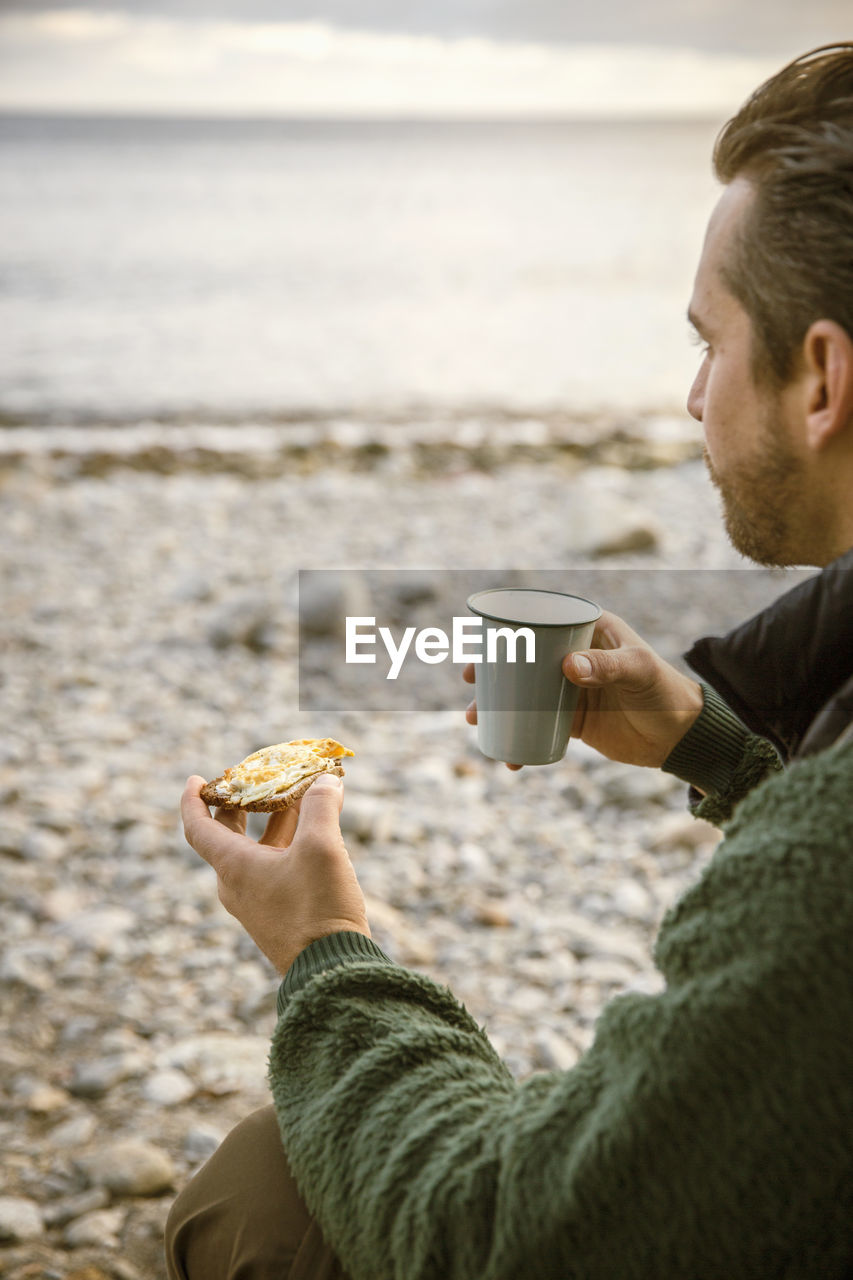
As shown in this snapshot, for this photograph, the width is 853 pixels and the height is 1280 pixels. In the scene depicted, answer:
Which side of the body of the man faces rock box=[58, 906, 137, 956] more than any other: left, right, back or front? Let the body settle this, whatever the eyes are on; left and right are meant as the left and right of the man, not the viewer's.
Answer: front

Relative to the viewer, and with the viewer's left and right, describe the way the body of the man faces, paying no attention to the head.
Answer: facing away from the viewer and to the left of the viewer

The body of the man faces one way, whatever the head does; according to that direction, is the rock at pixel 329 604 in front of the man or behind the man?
in front

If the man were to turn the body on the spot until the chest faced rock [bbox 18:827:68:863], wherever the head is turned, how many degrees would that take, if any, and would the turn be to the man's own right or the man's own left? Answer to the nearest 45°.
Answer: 0° — they already face it

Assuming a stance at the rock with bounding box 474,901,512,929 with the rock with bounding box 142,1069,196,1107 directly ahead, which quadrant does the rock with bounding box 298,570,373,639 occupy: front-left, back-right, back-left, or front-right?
back-right

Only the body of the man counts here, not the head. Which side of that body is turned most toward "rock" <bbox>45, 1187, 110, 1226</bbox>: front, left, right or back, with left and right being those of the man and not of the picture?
front

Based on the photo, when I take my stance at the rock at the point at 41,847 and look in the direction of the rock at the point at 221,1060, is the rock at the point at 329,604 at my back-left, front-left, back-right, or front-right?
back-left

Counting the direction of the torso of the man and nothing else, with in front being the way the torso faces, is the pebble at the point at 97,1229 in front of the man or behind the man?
in front

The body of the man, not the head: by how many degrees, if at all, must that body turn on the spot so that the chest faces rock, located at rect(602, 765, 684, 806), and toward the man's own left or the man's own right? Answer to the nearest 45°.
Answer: approximately 45° to the man's own right

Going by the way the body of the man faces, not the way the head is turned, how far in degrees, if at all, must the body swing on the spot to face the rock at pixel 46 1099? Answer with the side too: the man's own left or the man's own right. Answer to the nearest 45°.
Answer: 0° — they already face it
